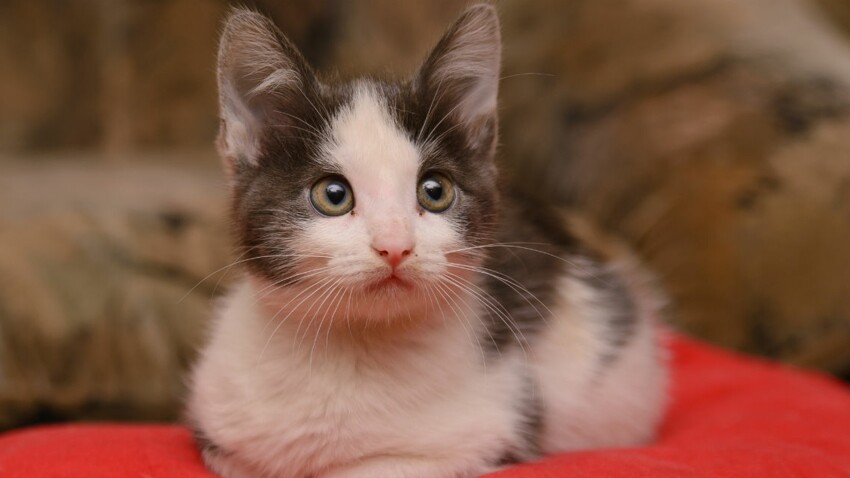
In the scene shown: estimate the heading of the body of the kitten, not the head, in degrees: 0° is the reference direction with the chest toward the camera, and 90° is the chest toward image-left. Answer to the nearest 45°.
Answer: approximately 45°
